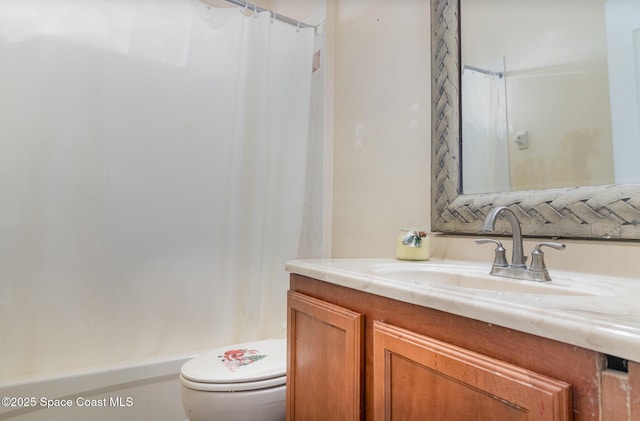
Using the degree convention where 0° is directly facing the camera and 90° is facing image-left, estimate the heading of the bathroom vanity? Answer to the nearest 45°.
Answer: approximately 45°

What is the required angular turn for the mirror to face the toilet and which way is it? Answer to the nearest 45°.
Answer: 0° — it already faces it

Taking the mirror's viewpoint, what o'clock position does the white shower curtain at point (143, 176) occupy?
The white shower curtain is roughly at 1 o'clock from the mirror.

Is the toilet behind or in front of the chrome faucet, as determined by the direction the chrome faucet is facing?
in front

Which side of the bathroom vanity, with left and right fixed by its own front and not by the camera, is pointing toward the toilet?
right

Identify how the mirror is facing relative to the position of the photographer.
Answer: facing the viewer and to the left of the viewer

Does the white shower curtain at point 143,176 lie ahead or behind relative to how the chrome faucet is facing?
ahead

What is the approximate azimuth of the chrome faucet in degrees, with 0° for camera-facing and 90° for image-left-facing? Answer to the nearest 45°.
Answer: approximately 45°
